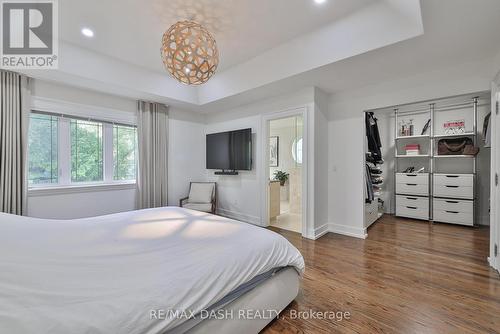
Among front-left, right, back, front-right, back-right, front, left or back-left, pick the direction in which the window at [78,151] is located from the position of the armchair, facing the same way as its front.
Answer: front-right

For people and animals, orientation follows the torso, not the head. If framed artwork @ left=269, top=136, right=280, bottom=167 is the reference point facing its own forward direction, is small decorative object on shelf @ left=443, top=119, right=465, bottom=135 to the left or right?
on its left

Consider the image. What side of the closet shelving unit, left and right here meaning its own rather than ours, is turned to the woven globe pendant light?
front

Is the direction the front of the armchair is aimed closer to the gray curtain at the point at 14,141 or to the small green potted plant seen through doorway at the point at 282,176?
the gray curtain

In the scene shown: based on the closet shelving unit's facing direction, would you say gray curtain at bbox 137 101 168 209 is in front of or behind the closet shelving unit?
in front

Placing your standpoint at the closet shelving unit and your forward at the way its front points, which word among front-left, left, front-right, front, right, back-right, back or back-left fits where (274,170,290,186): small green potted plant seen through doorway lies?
front-right

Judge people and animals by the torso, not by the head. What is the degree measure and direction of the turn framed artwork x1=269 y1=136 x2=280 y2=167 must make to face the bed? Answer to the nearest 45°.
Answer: approximately 45° to its left

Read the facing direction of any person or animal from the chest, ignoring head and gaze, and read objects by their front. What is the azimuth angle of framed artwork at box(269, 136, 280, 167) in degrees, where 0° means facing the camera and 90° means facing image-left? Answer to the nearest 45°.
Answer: approximately 45°

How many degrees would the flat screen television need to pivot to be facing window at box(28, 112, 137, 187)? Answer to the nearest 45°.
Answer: approximately 45° to its right

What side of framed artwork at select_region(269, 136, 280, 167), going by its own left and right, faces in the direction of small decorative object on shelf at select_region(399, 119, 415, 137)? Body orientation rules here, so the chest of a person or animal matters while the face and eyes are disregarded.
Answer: left

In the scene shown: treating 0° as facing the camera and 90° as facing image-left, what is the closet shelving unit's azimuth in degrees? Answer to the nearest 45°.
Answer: approximately 45°

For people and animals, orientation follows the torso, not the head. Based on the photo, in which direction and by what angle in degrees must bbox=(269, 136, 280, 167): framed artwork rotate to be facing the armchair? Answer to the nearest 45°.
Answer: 0° — it already faces it
